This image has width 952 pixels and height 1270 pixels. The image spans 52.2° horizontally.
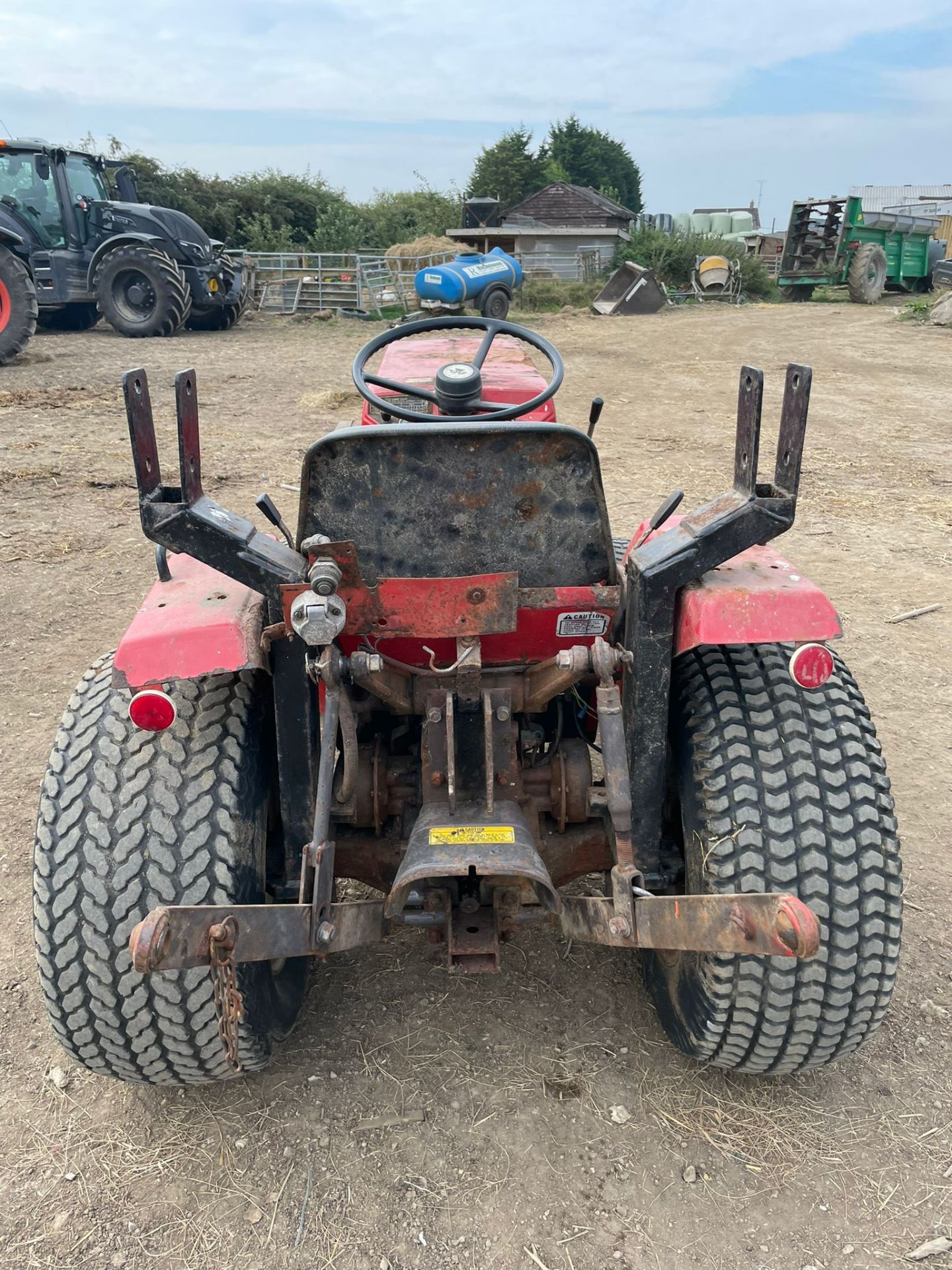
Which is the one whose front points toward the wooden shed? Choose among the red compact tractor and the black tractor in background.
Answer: the red compact tractor

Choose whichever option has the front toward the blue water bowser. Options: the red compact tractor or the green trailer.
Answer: the red compact tractor

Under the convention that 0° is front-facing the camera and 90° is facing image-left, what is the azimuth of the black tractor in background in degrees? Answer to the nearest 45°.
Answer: approximately 315°

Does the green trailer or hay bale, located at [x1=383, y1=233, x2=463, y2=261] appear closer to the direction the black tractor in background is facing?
the green trailer

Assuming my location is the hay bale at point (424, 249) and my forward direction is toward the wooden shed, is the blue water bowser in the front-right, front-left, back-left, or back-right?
back-right

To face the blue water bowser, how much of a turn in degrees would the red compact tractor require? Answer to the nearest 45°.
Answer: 0° — it already faces it

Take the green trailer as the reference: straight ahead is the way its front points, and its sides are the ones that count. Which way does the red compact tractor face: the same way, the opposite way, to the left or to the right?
to the left

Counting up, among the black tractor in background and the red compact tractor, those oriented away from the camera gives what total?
1

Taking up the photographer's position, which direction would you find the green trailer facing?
facing away from the viewer and to the right of the viewer

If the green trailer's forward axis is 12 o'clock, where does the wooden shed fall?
The wooden shed is roughly at 9 o'clock from the green trailer.

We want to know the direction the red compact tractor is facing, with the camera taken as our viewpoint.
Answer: facing away from the viewer

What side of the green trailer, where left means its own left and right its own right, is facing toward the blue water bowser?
back

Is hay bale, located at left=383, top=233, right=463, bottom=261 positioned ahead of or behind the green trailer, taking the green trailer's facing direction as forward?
behind

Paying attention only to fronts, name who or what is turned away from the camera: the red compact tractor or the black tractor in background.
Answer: the red compact tractor
